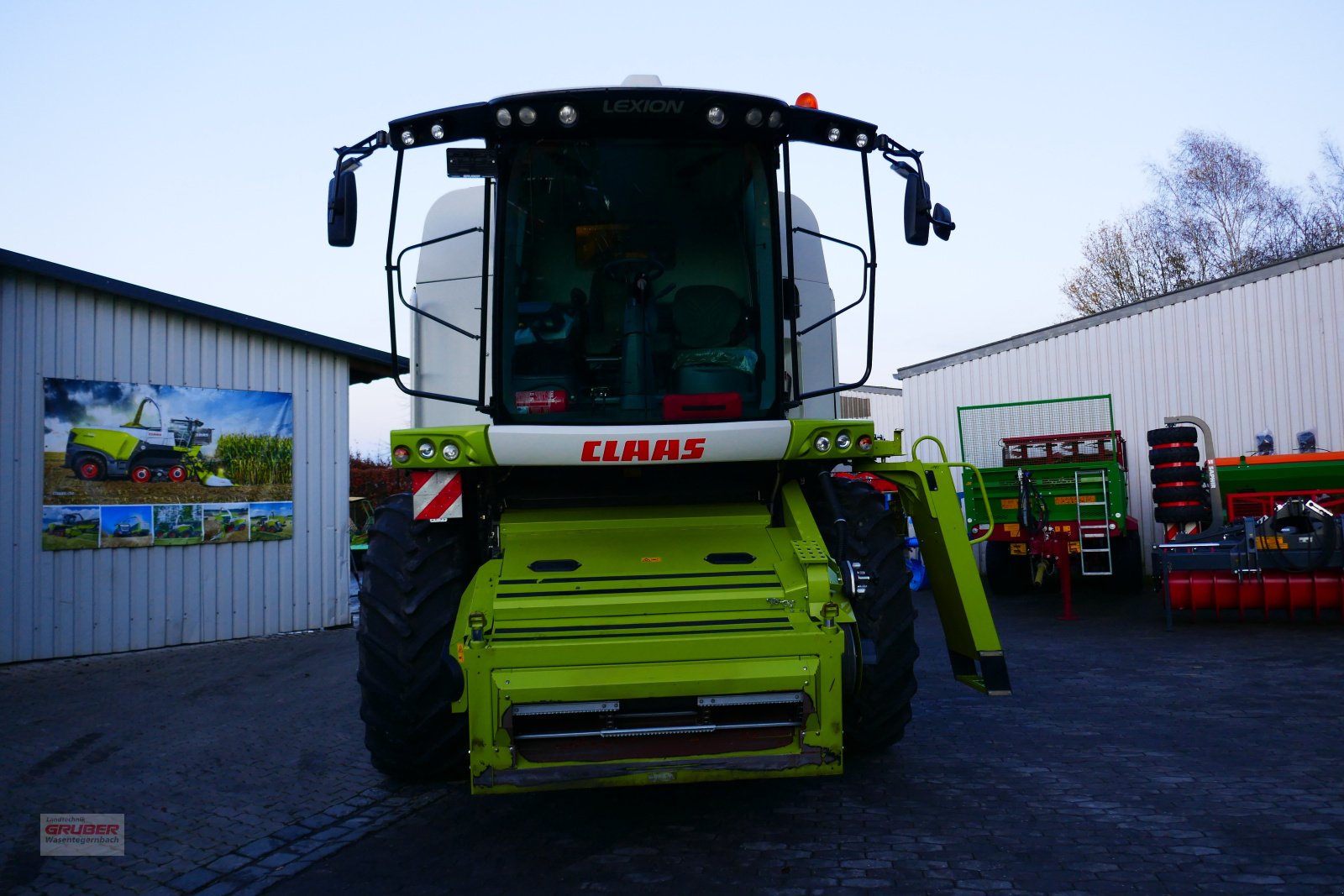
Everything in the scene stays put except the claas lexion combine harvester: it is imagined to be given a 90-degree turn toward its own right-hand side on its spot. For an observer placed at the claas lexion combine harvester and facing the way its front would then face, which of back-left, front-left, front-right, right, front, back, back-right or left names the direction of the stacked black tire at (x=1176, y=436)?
back-right

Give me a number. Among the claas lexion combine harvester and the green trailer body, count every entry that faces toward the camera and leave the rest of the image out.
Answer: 2

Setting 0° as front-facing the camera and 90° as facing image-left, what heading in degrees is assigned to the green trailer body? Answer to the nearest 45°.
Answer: approximately 0°

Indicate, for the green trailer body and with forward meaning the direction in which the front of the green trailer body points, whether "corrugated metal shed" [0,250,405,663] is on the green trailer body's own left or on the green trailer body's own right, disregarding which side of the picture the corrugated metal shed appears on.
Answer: on the green trailer body's own right

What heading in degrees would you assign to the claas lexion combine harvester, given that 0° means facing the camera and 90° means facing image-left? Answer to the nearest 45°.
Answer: approximately 0°

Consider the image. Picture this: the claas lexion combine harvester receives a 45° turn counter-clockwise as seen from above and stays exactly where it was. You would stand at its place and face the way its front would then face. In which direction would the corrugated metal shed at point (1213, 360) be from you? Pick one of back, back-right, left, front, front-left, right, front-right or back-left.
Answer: left

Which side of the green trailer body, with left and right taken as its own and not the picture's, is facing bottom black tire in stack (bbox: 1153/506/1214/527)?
left

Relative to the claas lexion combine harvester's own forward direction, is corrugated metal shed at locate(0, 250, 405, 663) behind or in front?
behind

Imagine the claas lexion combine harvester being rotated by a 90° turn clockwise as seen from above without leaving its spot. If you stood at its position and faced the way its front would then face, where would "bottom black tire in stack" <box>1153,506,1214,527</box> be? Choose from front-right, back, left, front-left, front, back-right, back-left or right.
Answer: back-right
